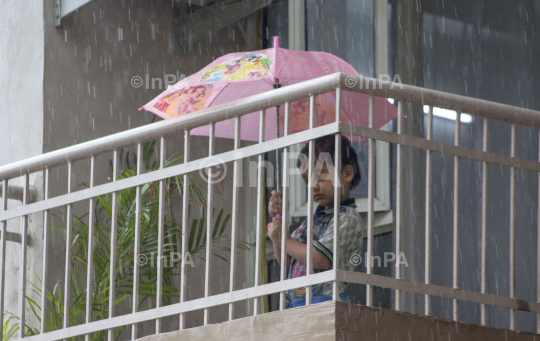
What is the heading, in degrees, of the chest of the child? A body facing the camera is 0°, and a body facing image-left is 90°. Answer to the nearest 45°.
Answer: approximately 45°
